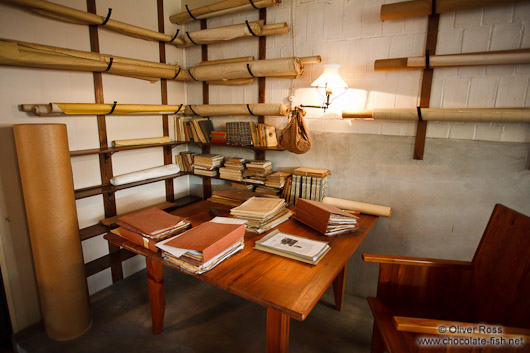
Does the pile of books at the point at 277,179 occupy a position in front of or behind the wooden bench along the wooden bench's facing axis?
in front

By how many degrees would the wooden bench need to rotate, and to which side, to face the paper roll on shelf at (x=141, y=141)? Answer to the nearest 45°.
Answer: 0° — it already faces it

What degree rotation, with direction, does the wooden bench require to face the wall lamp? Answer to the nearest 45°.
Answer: approximately 45° to its right

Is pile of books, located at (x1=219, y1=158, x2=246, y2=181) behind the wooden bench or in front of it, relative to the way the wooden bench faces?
in front

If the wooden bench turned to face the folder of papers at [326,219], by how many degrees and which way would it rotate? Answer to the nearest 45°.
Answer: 0° — it already faces it

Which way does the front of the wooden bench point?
to the viewer's left

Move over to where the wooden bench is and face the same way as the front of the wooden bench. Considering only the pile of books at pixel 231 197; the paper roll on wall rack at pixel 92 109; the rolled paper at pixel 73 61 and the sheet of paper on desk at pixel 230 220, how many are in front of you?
4

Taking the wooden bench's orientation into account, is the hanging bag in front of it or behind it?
in front
